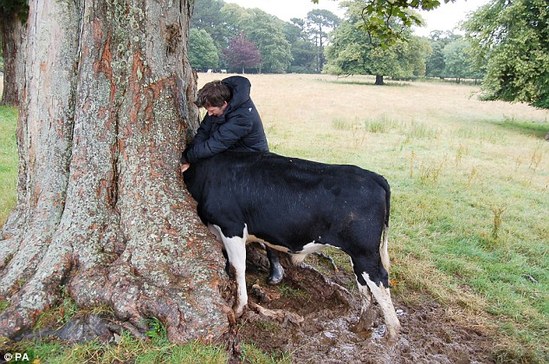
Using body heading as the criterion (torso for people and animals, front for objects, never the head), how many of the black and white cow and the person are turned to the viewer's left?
2

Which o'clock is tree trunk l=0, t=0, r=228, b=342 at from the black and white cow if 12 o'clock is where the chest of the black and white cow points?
The tree trunk is roughly at 12 o'clock from the black and white cow.

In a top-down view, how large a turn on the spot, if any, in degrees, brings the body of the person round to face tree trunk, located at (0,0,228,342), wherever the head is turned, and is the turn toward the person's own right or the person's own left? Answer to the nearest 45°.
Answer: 0° — they already face it

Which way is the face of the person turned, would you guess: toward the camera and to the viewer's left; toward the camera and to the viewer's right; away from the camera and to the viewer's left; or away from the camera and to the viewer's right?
toward the camera and to the viewer's left

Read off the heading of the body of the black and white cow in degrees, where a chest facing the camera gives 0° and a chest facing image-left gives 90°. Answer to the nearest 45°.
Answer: approximately 90°

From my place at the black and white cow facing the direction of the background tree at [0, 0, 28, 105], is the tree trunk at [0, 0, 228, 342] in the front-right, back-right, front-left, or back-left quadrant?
front-left

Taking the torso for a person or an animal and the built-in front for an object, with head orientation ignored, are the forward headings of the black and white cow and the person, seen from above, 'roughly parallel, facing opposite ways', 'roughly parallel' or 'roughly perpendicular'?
roughly parallel

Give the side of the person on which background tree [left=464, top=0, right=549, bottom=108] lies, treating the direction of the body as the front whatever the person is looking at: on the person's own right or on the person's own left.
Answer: on the person's own right

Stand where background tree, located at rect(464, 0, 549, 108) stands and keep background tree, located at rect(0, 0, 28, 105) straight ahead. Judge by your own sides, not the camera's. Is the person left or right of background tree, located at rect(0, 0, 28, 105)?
left

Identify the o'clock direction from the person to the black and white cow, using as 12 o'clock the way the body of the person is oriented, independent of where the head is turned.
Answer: The black and white cow is roughly at 7 o'clock from the person.

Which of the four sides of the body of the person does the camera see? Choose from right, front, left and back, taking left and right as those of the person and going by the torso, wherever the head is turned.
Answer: left

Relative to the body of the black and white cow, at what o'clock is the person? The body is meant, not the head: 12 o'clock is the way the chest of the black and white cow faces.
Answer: The person is roughly at 1 o'clock from the black and white cow.

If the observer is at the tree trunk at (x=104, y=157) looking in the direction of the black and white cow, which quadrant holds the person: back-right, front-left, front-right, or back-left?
front-left

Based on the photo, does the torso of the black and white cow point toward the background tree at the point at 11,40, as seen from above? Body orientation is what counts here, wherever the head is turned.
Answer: no

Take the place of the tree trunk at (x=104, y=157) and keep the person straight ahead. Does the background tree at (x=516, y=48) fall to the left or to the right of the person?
left
